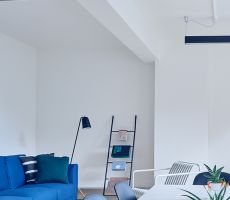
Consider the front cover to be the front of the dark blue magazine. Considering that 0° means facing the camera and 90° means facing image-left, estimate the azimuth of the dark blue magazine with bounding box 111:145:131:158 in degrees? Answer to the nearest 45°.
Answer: approximately 0°

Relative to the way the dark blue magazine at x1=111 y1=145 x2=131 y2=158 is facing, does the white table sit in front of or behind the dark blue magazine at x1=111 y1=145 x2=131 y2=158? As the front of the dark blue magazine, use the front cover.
in front

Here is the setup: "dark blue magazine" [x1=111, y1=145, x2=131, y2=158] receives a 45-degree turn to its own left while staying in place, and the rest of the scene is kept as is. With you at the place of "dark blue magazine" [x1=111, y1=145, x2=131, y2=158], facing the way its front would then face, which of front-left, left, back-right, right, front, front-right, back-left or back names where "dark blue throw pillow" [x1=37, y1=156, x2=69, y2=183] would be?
right
